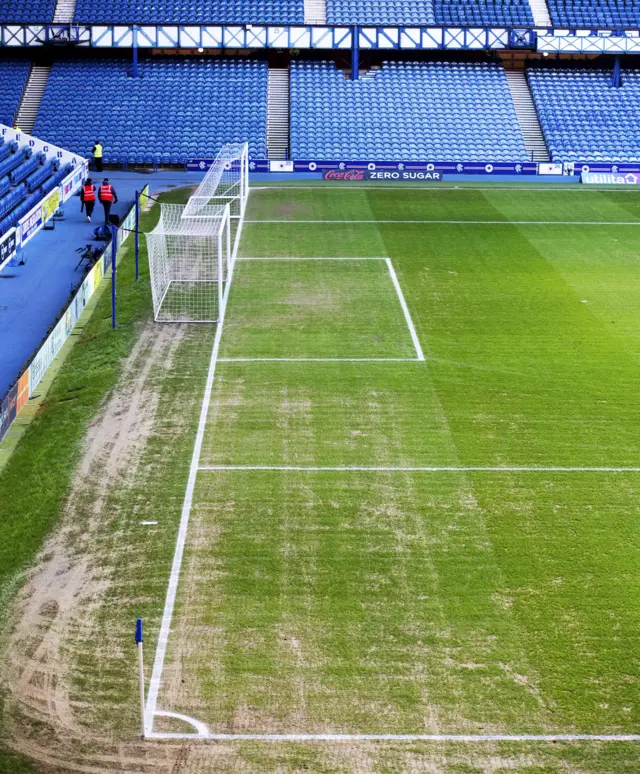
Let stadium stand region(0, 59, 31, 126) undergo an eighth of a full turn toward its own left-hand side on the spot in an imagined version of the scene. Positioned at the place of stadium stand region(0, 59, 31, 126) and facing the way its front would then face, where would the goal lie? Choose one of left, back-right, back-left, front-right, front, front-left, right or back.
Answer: front-right

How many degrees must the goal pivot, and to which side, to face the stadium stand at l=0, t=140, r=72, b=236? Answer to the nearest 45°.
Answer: approximately 135° to its left

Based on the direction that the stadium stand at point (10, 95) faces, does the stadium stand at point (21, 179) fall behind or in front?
in front

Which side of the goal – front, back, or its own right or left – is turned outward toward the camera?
right

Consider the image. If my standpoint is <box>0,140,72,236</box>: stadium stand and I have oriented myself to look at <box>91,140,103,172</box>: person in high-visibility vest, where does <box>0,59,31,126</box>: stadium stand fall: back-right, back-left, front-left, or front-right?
front-left

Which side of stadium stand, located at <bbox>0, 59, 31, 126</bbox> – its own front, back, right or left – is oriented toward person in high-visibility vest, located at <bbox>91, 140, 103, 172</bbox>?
front

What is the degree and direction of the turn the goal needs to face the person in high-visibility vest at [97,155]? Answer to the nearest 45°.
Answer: approximately 90° to its left

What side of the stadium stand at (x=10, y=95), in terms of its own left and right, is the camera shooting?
front
